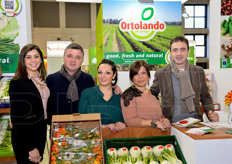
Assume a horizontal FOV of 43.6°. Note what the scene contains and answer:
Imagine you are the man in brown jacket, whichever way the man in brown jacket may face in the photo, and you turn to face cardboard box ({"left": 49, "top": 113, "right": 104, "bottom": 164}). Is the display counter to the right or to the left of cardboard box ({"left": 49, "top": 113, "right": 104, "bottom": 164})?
left

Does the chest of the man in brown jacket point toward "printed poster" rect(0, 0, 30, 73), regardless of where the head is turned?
no

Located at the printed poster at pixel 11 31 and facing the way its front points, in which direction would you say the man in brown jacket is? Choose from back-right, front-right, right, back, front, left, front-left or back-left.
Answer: front-left

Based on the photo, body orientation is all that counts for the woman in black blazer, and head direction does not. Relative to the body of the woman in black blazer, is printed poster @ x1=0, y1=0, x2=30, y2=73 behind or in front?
behind

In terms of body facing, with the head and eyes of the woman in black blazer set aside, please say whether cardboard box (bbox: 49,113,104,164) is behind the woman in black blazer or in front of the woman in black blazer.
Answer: in front

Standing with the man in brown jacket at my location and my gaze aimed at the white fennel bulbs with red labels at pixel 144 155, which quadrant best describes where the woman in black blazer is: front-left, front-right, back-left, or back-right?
front-right

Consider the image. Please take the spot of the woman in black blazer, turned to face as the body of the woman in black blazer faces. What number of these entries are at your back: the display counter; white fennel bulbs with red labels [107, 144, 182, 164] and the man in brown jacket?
0

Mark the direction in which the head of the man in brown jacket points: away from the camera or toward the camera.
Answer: toward the camera

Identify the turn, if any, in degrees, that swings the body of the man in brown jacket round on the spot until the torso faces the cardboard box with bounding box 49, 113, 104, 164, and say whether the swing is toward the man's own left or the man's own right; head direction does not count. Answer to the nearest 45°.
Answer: approximately 45° to the man's own right

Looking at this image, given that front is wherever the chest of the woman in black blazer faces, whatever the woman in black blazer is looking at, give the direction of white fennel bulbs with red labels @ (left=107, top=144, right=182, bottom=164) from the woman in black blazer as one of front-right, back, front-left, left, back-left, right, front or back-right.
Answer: front

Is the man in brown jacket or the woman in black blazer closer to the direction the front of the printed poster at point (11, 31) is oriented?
the woman in black blazer

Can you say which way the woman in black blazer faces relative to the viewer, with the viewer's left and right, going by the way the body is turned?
facing the viewer and to the right of the viewer

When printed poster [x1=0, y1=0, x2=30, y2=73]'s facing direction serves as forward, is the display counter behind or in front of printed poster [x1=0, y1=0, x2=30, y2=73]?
in front

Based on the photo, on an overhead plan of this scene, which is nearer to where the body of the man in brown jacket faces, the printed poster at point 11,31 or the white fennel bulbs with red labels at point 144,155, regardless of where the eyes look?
the white fennel bulbs with red labels

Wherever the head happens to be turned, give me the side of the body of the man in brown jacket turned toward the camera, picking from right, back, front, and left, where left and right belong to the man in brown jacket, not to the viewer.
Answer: front

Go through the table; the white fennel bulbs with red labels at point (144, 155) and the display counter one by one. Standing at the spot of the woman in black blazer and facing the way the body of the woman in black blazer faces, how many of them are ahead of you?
3

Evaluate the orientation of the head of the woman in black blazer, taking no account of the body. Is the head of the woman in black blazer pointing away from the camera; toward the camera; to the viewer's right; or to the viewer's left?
toward the camera

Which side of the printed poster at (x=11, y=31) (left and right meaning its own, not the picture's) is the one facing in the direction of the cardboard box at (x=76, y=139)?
front

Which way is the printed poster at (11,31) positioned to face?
toward the camera
